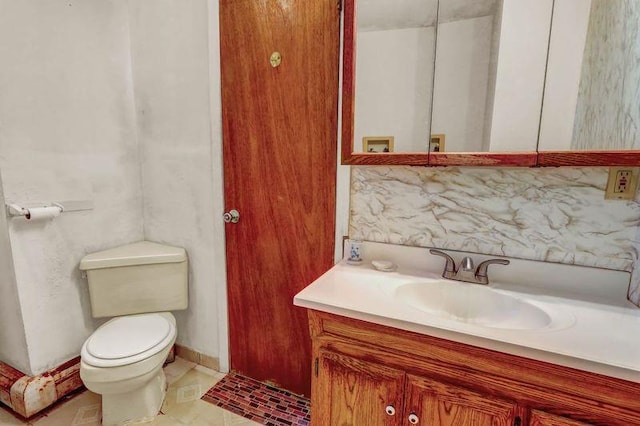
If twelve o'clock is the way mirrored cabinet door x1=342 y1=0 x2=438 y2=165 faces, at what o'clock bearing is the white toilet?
The white toilet is roughly at 3 o'clock from the mirrored cabinet door.

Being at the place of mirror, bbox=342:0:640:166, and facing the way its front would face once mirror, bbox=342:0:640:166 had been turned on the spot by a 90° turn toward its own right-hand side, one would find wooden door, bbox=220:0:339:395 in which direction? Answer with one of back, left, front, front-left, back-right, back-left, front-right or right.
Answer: front

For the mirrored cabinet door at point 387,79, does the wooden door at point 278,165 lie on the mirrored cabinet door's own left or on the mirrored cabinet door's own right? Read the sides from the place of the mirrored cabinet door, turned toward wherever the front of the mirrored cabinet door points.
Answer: on the mirrored cabinet door's own right

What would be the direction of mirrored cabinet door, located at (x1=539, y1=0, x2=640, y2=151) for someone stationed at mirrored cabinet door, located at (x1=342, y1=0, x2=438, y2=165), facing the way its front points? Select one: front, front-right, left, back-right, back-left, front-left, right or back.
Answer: left

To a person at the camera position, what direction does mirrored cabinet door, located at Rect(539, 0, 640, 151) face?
facing the viewer

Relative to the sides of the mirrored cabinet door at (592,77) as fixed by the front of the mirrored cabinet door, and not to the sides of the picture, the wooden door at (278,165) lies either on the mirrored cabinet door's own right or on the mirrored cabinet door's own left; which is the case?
on the mirrored cabinet door's own right

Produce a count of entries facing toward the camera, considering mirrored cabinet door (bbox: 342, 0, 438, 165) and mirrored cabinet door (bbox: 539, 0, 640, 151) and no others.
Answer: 2
